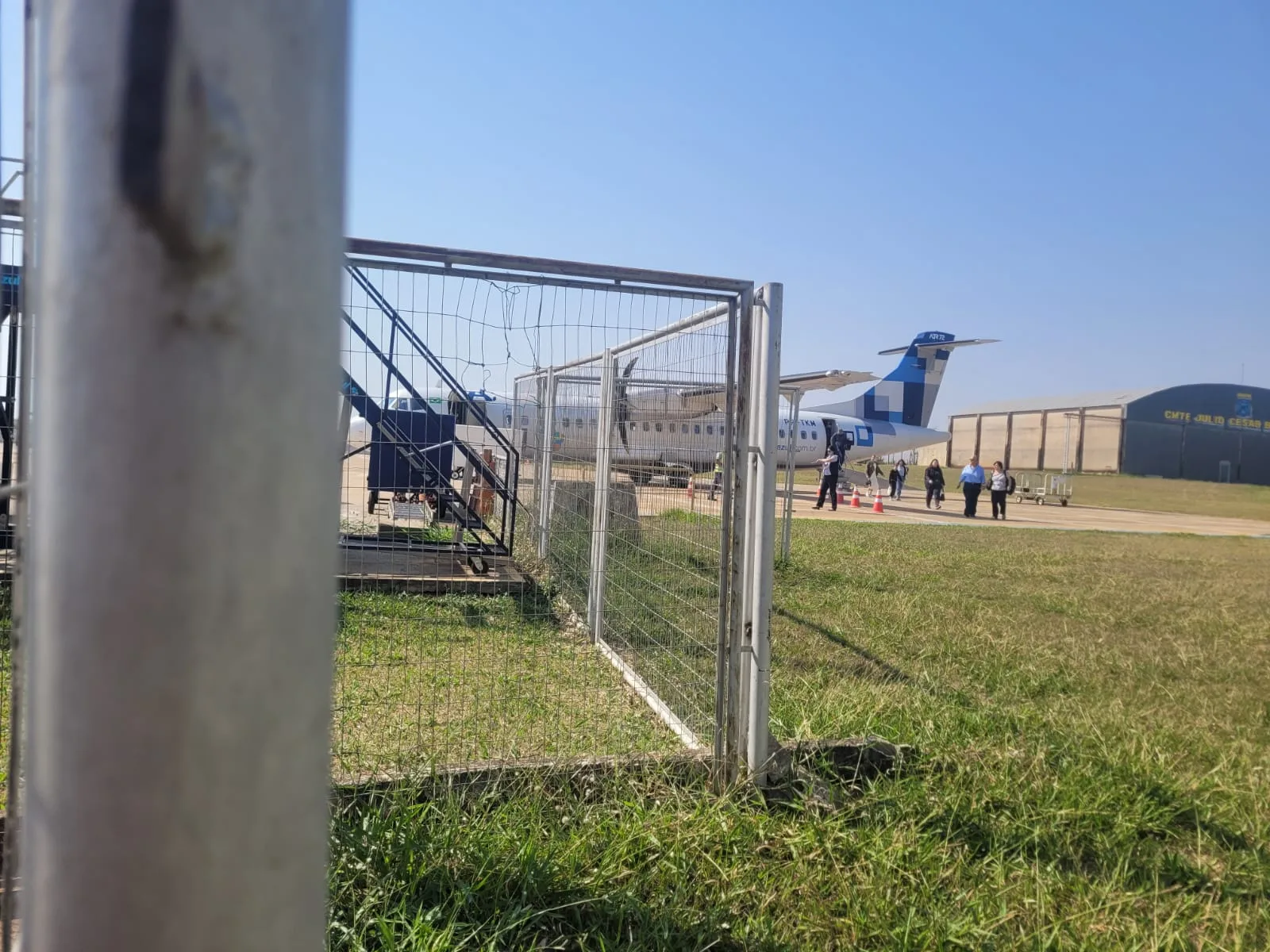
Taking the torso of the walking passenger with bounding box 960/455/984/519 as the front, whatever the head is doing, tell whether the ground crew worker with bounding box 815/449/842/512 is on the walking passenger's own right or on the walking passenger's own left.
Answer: on the walking passenger's own right

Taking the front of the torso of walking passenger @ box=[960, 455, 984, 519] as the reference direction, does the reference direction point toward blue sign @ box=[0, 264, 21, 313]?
yes

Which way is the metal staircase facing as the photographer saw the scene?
facing to the right of the viewer

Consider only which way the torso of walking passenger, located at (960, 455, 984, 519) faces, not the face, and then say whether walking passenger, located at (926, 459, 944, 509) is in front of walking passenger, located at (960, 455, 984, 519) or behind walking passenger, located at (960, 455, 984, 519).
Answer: behind

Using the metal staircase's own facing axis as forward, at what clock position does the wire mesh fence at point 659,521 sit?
The wire mesh fence is roughly at 2 o'clock from the metal staircase.

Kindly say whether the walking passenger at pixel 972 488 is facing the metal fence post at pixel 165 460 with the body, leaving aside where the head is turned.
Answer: yes

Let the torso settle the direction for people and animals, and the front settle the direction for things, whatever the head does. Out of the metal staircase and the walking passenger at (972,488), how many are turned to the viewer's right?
1

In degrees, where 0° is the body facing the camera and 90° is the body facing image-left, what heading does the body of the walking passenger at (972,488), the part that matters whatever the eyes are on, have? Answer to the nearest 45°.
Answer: approximately 0°
